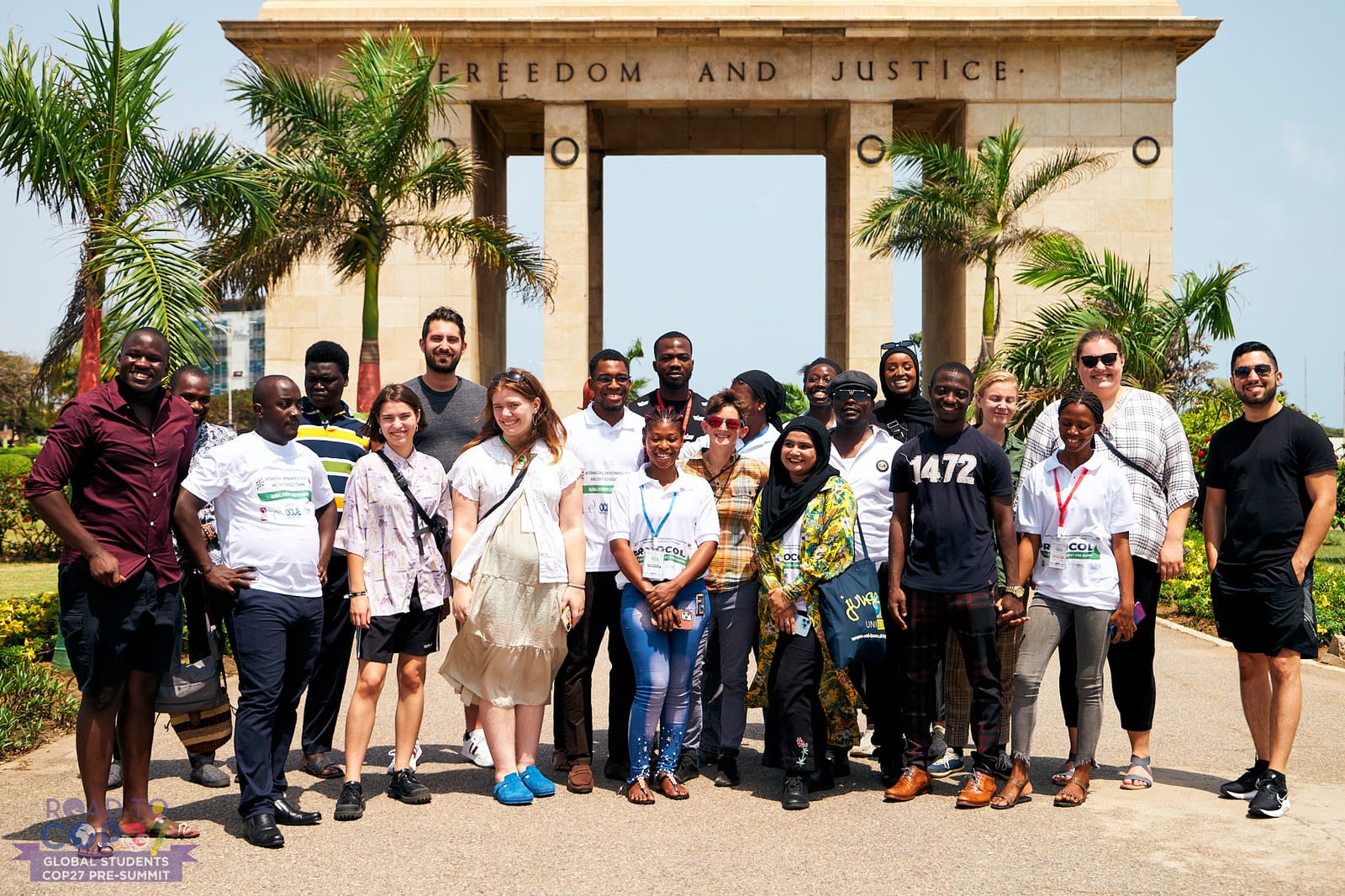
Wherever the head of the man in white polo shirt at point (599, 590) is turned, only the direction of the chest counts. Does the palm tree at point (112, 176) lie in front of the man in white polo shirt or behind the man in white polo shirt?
behind

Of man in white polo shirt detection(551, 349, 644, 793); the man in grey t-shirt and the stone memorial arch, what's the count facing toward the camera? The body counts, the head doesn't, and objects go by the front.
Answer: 3

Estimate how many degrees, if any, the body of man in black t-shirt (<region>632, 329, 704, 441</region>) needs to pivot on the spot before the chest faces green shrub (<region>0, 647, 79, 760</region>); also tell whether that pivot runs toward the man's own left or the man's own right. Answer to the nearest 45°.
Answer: approximately 90° to the man's own right

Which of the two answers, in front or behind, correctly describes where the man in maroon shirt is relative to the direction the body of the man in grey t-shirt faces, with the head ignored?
in front

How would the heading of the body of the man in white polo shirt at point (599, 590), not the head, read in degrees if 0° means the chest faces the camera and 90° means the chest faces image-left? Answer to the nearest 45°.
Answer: approximately 0°

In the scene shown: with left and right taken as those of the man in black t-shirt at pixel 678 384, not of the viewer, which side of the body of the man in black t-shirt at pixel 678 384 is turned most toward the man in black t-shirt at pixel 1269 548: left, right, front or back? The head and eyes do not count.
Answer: left

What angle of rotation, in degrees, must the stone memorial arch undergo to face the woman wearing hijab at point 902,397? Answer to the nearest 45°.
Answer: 0° — it already faces them

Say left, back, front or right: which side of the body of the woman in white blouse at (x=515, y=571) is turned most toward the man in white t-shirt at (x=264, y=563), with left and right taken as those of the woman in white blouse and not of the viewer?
right

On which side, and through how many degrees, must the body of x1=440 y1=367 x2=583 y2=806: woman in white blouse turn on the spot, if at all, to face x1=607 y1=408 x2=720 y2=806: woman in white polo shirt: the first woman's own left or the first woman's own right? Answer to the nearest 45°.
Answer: approximately 90° to the first woman's own left

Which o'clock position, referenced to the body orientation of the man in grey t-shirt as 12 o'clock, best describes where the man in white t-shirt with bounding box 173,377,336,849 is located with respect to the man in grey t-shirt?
The man in white t-shirt is roughly at 1 o'clock from the man in grey t-shirt.
